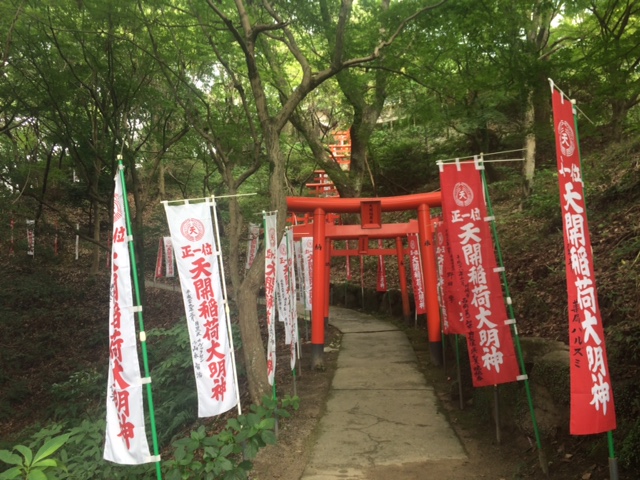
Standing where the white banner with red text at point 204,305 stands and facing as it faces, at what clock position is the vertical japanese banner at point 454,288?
The vertical japanese banner is roughly at 9 o'clock from the white banner with red text.

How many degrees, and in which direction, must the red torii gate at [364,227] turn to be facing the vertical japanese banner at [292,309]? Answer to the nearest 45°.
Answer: approximately 45° to its right

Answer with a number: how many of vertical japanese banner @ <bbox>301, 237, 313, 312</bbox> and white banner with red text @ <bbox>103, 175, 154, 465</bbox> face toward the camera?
2

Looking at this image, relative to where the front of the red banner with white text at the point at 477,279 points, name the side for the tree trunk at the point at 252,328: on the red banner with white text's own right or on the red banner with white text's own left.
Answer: on the red banner with white text's own right

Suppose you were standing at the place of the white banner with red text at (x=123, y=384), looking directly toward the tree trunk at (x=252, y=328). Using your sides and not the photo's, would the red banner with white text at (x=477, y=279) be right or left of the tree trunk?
right
